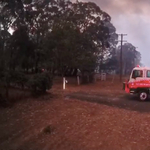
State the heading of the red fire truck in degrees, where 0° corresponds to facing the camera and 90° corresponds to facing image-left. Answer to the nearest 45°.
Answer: approximately 90°

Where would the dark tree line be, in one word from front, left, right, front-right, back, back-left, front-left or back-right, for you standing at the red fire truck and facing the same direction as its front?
front-right
